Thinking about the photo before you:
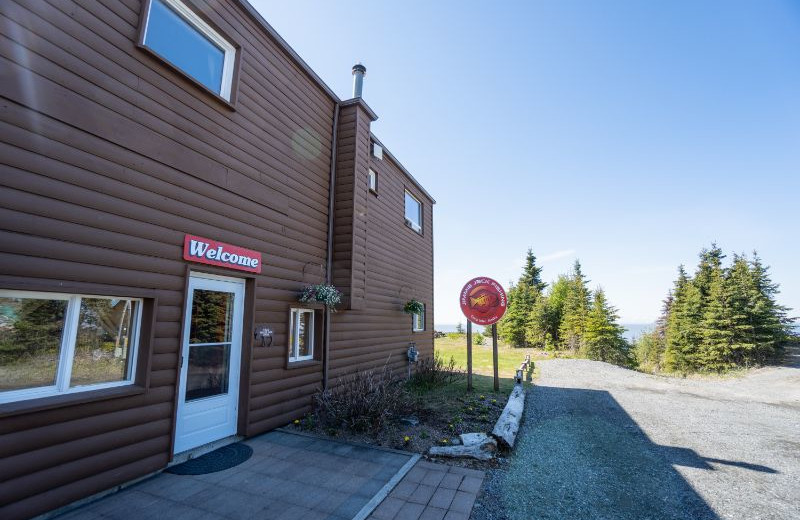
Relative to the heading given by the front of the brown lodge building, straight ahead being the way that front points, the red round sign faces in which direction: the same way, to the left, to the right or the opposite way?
to the right

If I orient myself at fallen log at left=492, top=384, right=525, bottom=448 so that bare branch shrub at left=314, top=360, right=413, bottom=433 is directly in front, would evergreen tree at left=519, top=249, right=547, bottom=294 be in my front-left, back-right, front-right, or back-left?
back-right

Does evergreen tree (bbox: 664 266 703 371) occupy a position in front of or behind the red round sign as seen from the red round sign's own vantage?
behind

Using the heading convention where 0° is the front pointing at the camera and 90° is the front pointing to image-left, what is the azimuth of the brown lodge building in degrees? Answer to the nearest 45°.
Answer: approximately 315°

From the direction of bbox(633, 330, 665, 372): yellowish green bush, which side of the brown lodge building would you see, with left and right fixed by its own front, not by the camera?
left

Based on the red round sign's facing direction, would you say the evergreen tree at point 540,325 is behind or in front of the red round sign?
behind

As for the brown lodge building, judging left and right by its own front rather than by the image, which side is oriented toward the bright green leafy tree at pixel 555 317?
left

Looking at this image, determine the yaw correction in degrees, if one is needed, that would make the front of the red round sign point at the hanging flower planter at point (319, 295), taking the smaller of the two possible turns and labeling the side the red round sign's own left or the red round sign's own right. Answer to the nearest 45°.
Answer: approximately 45° to the red round sign's own right
